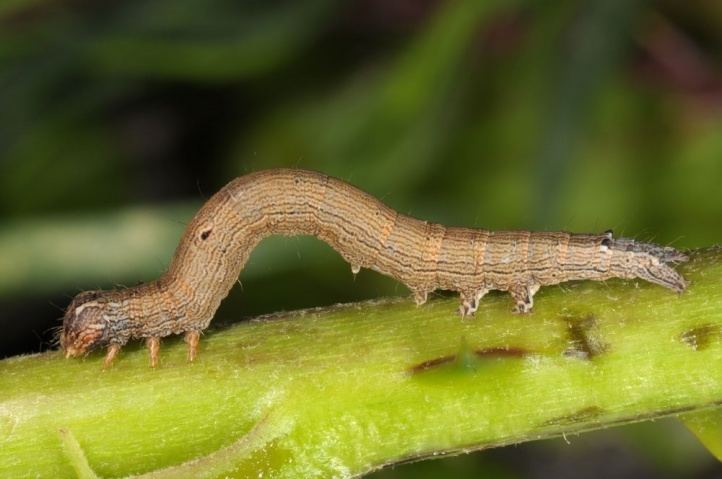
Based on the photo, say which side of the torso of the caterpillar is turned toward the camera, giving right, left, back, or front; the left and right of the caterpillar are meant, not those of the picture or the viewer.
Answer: left
